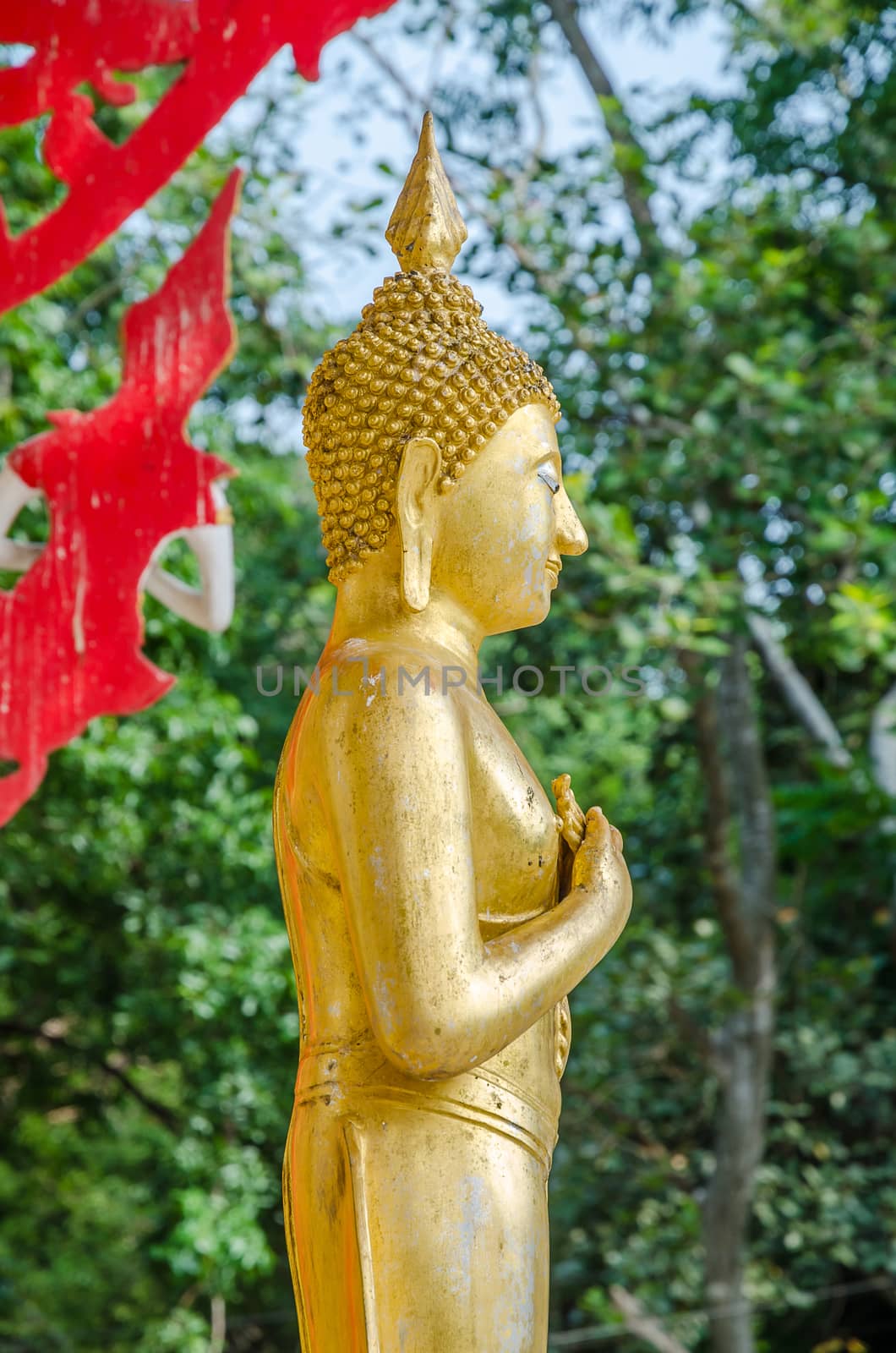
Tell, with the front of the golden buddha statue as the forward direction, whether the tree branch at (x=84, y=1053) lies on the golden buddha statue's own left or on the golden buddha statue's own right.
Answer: on the golden buddha statue's own left

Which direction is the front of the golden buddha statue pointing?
to the viewer's right
